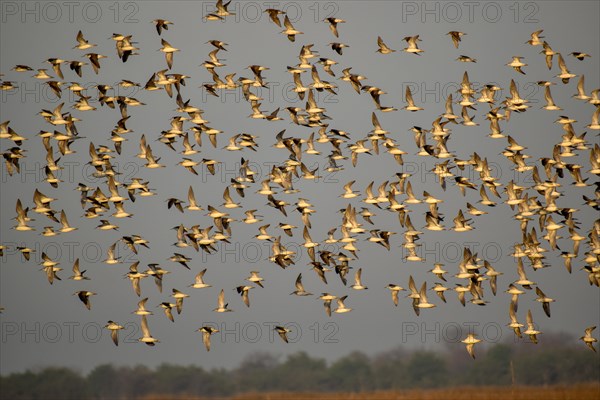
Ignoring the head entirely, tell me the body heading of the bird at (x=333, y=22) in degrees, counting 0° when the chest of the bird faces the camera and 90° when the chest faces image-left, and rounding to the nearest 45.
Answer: approximately 90°

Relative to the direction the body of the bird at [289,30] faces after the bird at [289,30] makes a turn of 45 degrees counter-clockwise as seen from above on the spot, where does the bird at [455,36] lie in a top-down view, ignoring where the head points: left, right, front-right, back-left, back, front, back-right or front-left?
back-left

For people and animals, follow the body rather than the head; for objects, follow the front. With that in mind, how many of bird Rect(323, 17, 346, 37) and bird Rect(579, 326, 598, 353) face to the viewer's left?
2

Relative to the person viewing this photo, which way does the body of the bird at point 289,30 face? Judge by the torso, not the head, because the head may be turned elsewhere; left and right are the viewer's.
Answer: facing to the left of the viewer

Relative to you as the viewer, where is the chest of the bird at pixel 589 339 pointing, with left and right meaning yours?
facing to the left of the viewer

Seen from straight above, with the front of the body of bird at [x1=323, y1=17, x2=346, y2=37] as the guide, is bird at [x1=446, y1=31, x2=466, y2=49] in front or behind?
behind
